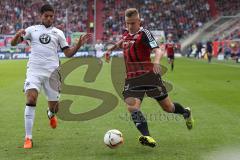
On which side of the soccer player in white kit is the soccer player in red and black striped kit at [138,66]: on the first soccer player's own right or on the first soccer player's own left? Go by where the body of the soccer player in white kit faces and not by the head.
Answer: on the first soccer player's own left

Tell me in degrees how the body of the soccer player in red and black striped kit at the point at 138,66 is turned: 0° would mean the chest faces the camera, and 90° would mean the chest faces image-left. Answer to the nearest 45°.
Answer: approximately 45°

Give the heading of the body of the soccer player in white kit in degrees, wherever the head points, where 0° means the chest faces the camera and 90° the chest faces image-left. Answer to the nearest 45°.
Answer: approximately 0°
